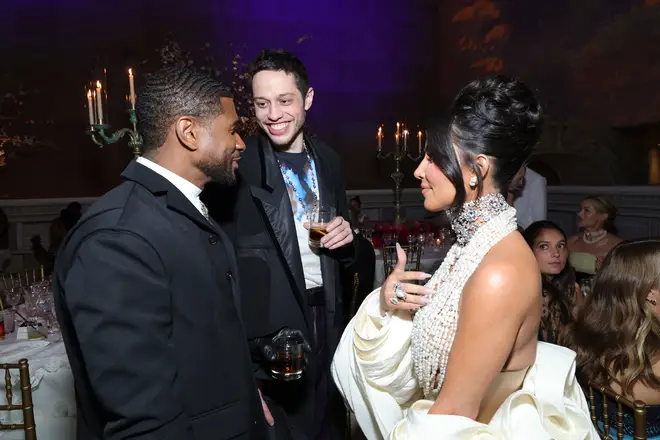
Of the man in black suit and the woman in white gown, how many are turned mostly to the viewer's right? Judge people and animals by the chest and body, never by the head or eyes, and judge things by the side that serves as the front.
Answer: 1

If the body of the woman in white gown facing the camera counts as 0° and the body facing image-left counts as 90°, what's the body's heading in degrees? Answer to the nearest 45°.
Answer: approximately 90°

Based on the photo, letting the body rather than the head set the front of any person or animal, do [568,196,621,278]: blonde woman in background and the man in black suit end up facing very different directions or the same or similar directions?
very different directions

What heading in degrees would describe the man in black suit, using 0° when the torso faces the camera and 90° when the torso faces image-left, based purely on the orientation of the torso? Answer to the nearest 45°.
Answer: approximately 270°

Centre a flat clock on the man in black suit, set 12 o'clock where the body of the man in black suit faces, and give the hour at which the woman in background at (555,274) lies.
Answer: The woman in background is roughly at 11 o'clock from the man in black suit.

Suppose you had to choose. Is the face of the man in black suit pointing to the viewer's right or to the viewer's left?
to the viewer's right
